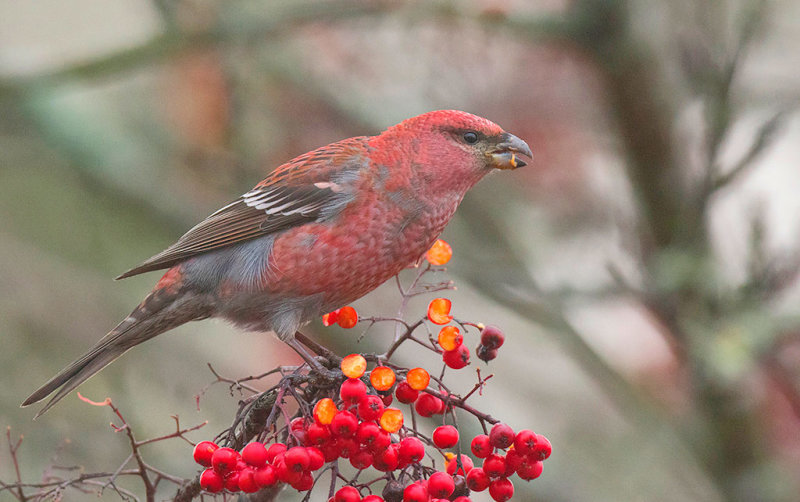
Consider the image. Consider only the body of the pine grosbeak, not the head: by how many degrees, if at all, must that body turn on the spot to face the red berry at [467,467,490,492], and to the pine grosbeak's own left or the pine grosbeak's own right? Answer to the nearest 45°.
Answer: approximately 45° to the pine grosbeak's own right

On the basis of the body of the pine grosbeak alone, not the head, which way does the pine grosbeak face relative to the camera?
to the viewer's right

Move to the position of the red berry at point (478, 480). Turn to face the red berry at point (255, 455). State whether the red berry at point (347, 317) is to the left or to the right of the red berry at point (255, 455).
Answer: right

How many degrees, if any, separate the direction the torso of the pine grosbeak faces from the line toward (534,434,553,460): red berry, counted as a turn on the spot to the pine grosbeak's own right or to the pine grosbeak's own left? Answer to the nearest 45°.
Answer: approximately 45° to the pine grosbeak's own right
